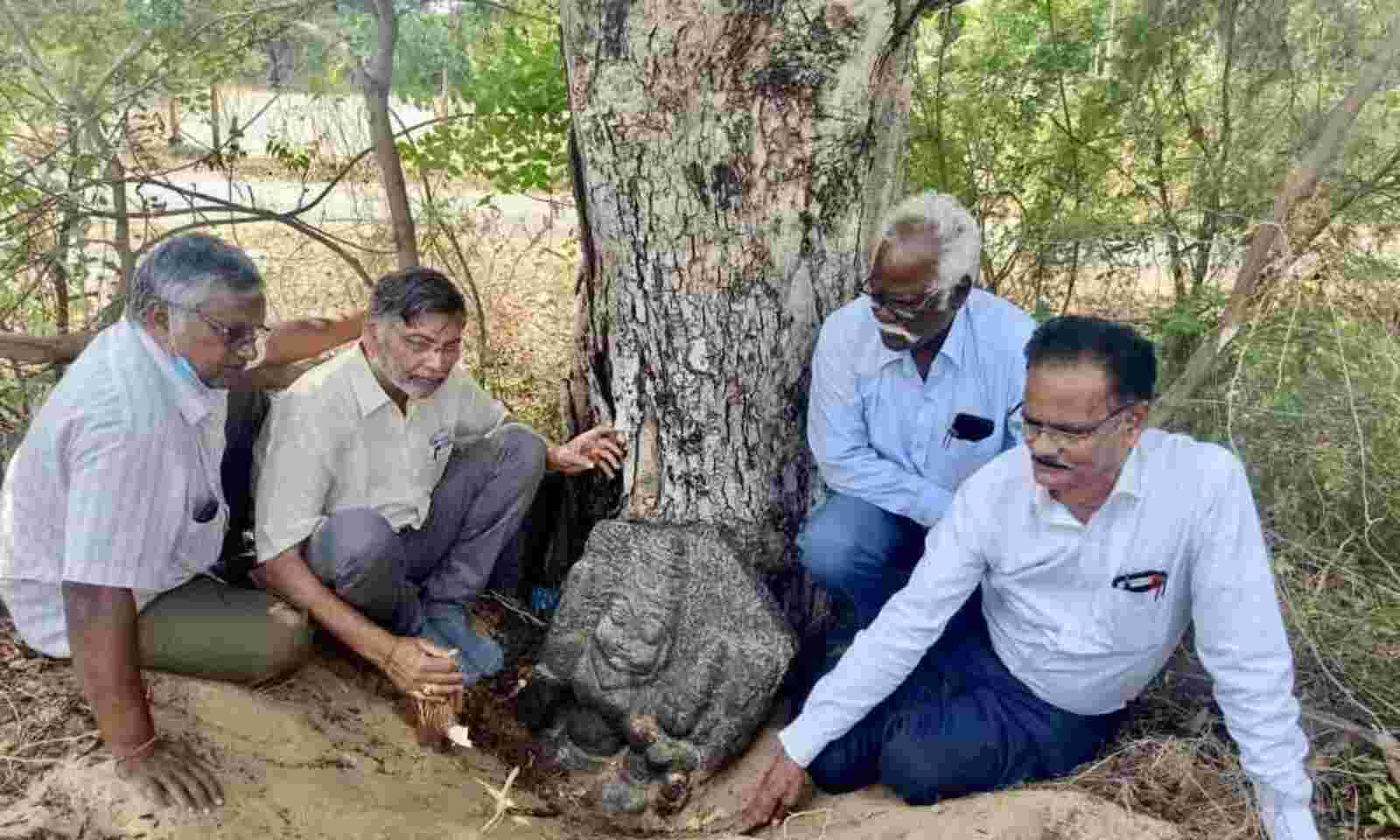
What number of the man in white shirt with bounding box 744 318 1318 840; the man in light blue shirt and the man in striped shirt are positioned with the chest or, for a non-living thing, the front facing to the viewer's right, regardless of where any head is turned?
1

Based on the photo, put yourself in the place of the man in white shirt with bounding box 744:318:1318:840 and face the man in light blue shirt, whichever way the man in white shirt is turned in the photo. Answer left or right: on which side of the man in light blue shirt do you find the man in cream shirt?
left

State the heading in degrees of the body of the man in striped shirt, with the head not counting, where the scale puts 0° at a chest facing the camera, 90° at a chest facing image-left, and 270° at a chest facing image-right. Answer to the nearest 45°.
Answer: approximately 270°

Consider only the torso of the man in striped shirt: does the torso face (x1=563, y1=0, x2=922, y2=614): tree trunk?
yes

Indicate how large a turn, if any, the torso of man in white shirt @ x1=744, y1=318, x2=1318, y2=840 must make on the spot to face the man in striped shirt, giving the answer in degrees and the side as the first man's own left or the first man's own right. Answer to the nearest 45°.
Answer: approximately 45° to the first man's own right

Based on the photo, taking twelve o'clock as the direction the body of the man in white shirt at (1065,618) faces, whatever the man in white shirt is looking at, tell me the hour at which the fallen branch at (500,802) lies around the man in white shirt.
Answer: The fallen branch is roughly at 1 o'clock from the man in white shirt.

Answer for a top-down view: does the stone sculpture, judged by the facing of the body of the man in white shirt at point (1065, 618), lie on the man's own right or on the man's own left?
on the man's own right

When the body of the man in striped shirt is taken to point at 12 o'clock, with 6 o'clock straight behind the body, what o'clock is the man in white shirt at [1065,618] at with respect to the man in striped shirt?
The man in white shirt is roughly at 1 o'clock from the man in striped shirt.

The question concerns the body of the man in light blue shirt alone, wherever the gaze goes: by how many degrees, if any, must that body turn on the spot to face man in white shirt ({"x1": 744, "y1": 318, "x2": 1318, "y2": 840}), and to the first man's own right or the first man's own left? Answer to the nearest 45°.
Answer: approximately 90° to the first man's own left

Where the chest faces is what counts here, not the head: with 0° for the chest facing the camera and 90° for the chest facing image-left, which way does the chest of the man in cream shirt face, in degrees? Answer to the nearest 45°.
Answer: approximately 315°

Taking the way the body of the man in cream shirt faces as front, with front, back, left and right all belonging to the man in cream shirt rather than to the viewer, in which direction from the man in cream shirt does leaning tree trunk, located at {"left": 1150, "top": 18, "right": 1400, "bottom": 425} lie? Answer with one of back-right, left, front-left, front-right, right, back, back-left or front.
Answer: front-left

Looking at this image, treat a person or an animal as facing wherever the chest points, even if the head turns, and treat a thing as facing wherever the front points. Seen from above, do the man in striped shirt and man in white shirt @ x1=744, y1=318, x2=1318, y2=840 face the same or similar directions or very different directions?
very different directions

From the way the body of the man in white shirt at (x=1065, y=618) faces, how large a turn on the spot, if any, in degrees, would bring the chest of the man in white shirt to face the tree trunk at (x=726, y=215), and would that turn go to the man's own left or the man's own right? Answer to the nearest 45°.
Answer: approximately 90° to the man's own right

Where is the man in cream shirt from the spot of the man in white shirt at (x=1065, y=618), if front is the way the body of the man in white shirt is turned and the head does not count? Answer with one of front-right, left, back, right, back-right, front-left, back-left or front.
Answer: front-right

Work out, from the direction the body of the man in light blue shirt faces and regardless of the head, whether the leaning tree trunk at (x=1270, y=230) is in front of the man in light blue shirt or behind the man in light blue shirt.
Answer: behind

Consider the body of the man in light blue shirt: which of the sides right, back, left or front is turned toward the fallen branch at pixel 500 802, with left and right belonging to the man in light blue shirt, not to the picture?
front

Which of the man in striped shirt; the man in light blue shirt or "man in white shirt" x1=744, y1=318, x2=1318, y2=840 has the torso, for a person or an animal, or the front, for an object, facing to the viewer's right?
the man in striped shirt

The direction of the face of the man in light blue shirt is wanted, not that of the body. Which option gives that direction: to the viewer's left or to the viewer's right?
to the viewer's left

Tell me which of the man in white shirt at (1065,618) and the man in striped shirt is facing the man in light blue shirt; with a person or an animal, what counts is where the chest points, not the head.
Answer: the man in striped shirt
